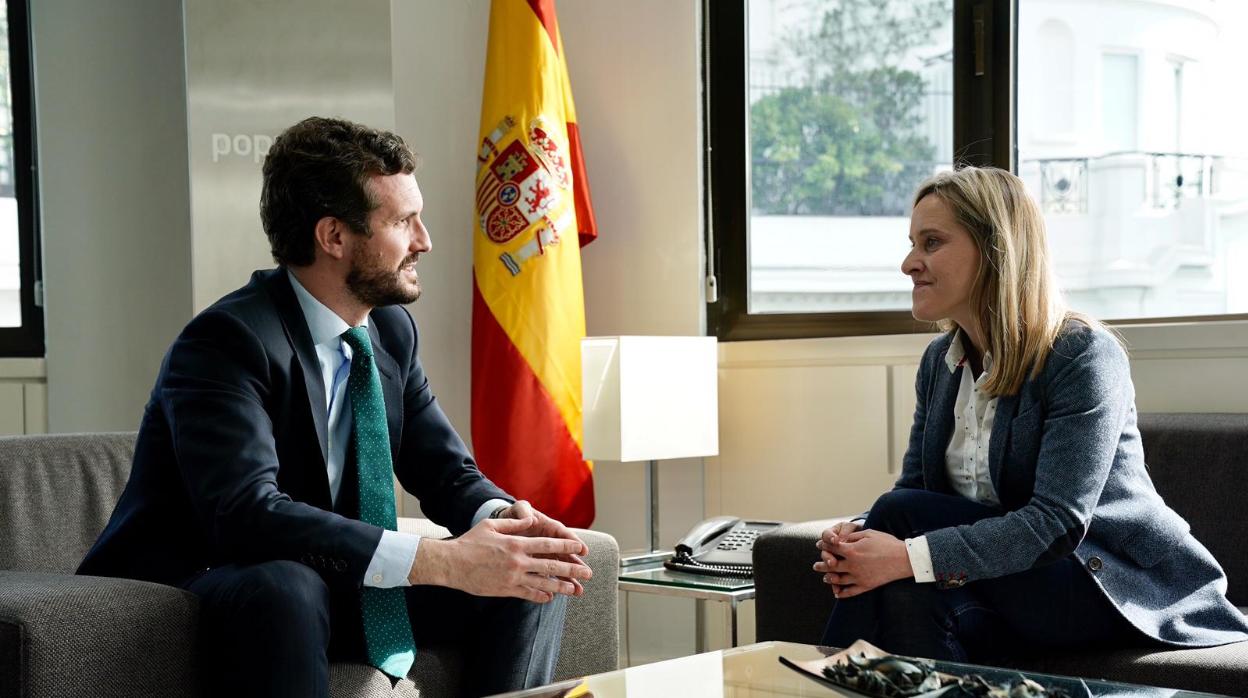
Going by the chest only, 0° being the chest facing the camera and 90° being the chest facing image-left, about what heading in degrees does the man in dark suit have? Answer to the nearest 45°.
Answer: approximately 315°

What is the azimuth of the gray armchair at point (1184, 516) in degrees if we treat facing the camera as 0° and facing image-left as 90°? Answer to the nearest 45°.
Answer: approximately 45°

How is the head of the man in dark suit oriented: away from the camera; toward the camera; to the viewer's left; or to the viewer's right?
to the viewer's right

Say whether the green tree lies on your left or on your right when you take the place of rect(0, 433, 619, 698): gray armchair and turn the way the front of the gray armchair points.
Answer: on your left

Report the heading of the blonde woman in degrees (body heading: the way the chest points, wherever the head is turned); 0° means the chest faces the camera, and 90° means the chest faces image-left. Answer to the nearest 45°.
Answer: approximately 45°

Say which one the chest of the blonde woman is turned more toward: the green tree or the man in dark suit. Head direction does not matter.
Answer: the man in dark suit

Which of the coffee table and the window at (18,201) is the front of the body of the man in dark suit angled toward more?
the coffee table
